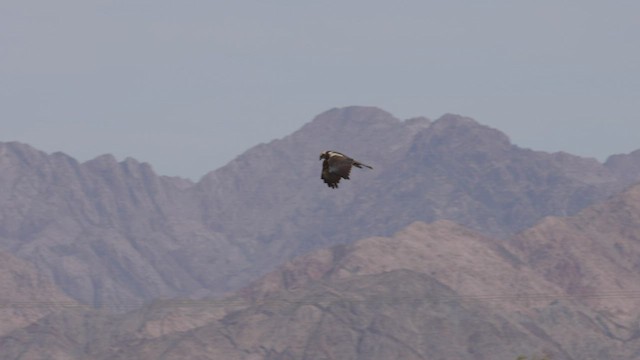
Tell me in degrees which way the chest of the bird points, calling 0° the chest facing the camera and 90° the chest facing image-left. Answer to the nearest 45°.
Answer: approximately 90°
